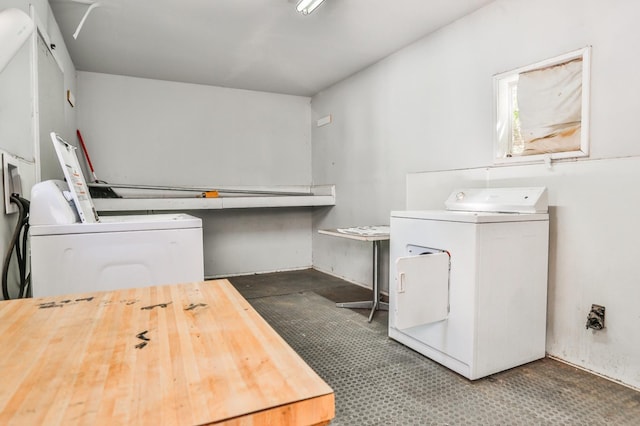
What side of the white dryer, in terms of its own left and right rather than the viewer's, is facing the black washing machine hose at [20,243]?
front

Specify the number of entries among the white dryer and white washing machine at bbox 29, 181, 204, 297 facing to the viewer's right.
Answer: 1

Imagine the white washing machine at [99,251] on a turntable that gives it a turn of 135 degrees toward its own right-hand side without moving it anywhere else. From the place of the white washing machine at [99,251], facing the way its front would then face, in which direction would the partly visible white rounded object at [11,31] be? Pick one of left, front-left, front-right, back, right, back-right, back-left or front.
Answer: front-left

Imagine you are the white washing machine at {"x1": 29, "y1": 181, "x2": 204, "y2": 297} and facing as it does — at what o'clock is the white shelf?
The white shelf is roughly at 10 o'clock from the white washing machine.

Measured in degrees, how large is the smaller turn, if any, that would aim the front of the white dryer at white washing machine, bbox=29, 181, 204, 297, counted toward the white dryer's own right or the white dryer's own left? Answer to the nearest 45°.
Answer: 0° — it already faces it

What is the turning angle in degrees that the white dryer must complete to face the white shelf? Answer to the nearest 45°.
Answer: approximately 45° to its right

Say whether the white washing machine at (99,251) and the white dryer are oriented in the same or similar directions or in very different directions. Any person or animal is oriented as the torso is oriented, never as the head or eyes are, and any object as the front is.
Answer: very different directions

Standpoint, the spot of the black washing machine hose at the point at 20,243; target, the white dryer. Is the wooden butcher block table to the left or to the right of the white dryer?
right

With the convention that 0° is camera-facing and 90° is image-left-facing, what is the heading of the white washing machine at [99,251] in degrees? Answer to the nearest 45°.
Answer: approximately 270°

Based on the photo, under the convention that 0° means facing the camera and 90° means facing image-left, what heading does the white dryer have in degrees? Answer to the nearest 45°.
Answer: approximately 45°

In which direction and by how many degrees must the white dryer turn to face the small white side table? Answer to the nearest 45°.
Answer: approximately 90° to its right
